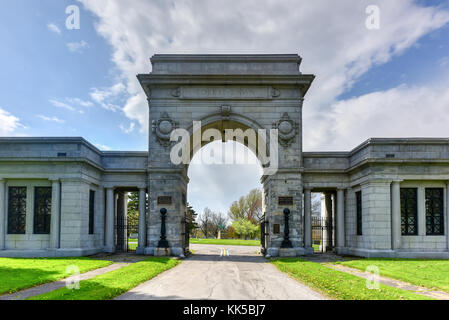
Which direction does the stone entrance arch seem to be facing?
toward the camera

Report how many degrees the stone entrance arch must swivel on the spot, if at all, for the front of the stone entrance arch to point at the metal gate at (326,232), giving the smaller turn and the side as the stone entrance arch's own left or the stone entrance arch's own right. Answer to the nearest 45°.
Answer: approximately 135° to the stone entrance arch's own left
